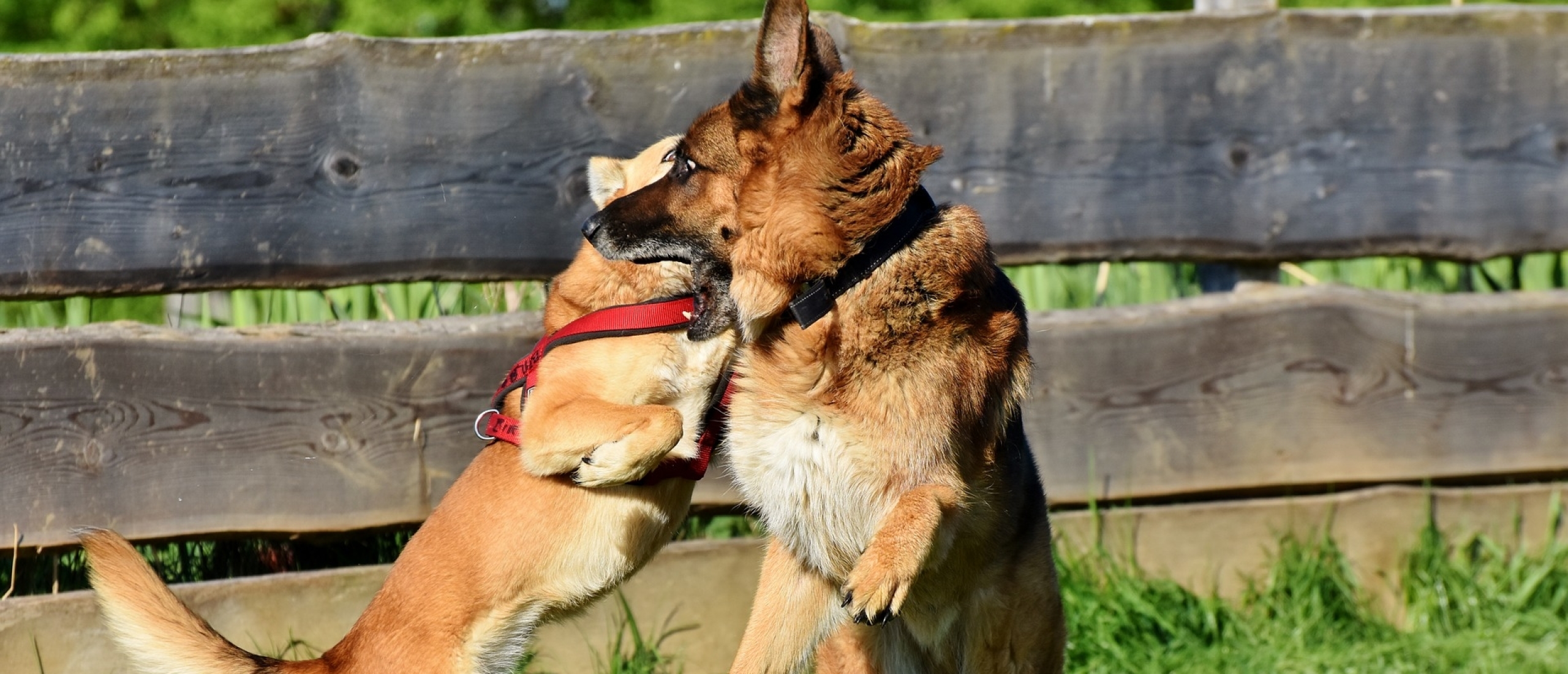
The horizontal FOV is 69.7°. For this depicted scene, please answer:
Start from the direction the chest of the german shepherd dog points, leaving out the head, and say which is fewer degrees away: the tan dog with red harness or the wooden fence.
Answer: the tan dog with red harness

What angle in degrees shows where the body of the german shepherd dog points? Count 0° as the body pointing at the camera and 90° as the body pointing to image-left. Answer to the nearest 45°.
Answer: approximately 45°

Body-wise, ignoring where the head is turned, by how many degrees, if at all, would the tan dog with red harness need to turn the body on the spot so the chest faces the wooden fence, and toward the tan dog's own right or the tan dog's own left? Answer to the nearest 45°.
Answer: approximately 45° to the tan dog's own left

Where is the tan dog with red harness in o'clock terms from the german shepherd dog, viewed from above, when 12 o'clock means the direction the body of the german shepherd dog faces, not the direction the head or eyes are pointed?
The tan dog with red harness is roughly at 2 o'clock from the german shepherd dog.

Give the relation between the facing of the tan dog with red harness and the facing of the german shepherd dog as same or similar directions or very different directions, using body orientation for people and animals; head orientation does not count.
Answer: very different directions

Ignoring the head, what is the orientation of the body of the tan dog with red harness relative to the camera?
to the viewer's right

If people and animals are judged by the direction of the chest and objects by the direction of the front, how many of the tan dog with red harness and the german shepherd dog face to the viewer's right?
1

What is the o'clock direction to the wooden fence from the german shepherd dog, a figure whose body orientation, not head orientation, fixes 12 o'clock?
The wooden fence is roughly at 5 o'clock from the german shepherd dog.
